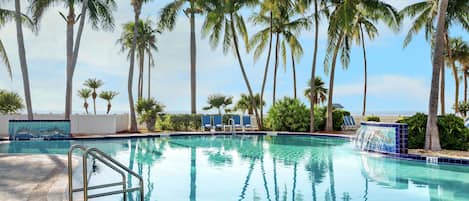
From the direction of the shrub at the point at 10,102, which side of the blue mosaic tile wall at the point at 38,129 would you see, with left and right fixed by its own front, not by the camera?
back

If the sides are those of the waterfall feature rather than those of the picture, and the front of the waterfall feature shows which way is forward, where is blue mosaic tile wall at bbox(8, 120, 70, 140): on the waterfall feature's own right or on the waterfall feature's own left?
on the waterfall feature's own right

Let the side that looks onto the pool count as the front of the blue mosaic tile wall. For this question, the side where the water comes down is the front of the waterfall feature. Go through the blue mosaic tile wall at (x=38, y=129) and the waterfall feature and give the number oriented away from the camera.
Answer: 0

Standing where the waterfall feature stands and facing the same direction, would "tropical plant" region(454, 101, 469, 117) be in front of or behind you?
behind

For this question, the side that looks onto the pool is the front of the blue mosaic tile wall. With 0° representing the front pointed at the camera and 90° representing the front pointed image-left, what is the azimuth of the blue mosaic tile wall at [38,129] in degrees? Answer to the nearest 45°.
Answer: approximately 0°

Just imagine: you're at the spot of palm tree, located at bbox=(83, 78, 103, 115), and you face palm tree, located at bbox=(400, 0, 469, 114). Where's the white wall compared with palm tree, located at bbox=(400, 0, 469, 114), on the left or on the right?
right

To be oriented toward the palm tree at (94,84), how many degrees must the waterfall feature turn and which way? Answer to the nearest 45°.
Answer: approximately 90° to its right

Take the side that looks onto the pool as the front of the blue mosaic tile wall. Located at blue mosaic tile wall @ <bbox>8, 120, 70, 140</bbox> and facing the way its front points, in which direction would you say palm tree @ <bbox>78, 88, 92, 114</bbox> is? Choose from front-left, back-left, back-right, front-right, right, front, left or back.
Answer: back

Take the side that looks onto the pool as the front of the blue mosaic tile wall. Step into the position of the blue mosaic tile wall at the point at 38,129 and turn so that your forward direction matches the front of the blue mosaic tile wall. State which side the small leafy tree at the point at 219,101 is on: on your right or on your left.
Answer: on your left

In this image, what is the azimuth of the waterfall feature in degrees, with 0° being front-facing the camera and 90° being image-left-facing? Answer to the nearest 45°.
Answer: approximately 45°

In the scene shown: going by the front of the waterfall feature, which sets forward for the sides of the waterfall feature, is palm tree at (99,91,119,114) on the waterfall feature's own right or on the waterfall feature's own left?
on the waterfall feature's own right
